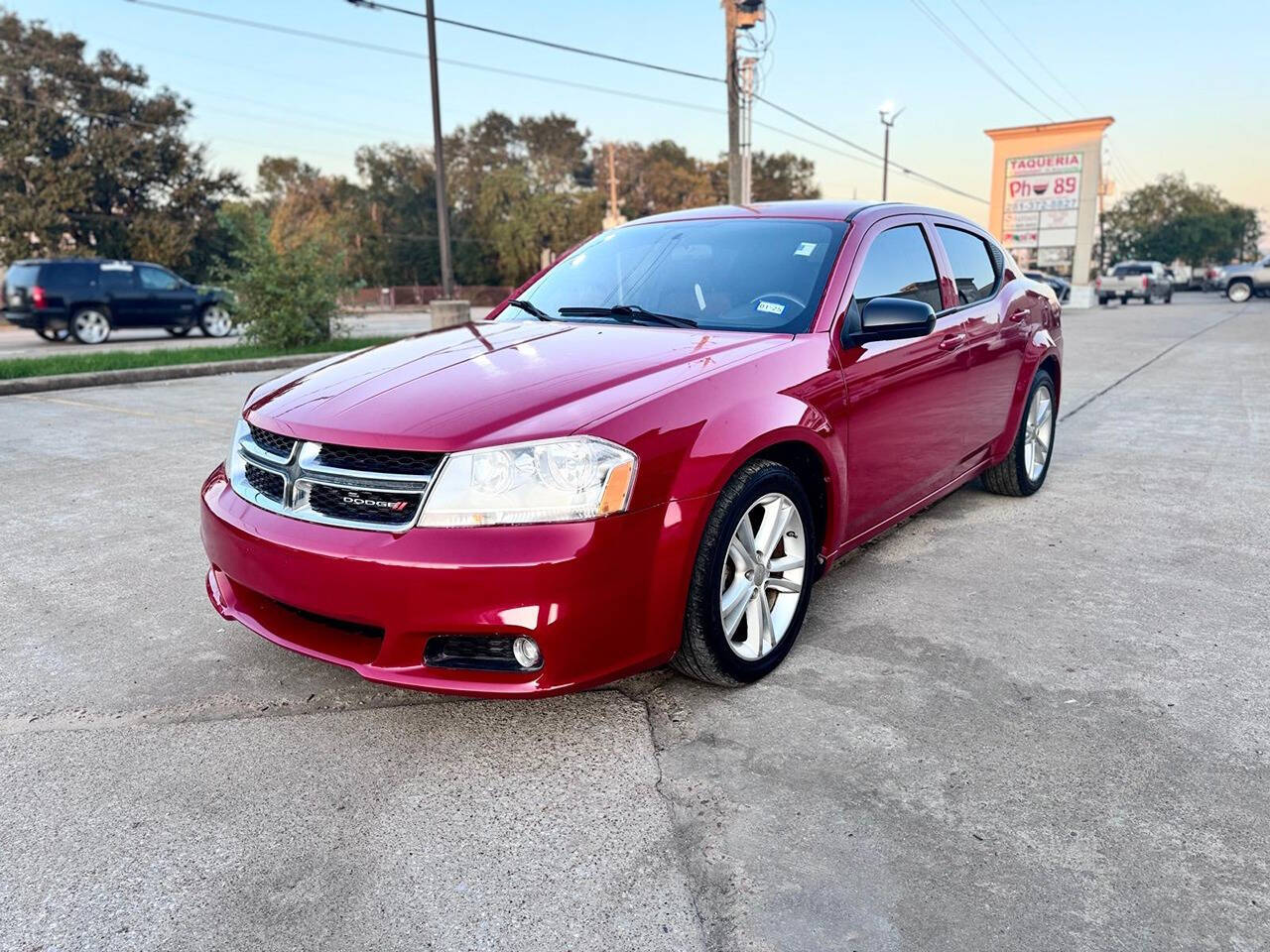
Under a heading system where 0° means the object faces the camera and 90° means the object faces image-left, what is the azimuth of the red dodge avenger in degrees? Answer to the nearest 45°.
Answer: approximately 45°

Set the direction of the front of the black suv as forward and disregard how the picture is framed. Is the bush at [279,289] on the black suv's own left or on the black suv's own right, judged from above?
on the black suv's own right

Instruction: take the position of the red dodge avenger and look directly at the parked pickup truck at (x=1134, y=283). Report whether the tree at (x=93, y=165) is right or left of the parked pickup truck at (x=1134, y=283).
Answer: left

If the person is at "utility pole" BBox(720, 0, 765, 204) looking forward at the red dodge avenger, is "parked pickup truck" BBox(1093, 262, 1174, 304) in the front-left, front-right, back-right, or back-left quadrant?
back-left

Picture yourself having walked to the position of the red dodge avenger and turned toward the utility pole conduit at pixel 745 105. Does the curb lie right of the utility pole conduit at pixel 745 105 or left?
left

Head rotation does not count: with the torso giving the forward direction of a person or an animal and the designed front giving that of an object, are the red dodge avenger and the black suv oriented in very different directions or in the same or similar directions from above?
very different directions

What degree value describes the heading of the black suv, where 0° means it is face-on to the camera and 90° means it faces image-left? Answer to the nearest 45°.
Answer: approximately 225°
